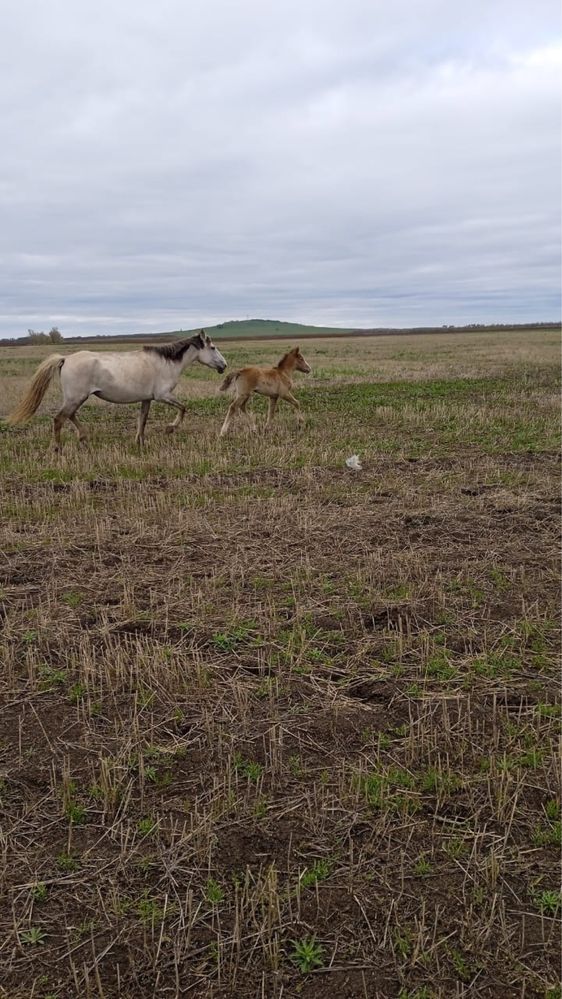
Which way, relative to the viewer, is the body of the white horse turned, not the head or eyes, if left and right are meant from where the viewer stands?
facing to the right of the viewer

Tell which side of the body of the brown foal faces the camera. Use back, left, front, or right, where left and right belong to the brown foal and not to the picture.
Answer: right

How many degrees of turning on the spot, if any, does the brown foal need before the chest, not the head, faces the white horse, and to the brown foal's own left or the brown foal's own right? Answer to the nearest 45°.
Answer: approximately 135° to the brown foal's own right

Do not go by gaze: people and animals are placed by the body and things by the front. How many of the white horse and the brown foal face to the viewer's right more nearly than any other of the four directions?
2
